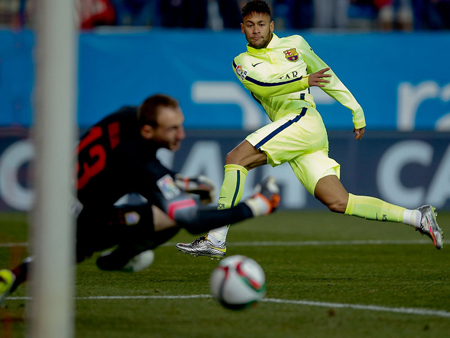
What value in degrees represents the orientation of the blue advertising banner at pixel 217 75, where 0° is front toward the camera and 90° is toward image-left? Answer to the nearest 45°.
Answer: approximately 0°

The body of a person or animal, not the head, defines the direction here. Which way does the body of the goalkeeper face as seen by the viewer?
to the viewer's right

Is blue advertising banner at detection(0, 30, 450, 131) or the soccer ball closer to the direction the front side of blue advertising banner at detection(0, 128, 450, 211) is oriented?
the soccer ball

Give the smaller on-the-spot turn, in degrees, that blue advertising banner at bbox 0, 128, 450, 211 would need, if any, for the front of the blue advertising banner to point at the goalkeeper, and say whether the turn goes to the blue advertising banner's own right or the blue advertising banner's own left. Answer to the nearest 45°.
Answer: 0° — it already faces them

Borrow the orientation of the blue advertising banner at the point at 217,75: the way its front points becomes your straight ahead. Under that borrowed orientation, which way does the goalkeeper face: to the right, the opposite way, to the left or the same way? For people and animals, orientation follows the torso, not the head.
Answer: to the left

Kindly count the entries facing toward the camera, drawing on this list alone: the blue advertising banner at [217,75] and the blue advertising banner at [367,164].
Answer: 2

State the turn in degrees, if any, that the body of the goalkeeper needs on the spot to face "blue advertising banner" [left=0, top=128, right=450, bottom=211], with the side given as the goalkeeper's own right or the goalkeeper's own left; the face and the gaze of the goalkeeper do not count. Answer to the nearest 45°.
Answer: approximately 45° to the goalkeeper's own left

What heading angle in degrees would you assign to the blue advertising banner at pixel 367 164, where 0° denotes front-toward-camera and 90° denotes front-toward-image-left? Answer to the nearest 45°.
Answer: approximately 0°

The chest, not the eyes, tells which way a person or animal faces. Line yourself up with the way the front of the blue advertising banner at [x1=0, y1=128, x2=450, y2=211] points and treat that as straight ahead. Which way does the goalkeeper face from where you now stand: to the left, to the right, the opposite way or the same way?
to the left

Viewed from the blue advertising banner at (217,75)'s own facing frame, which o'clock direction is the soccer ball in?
The soccer ball is roughly at 12 o'clock from the blue advertising banner.
